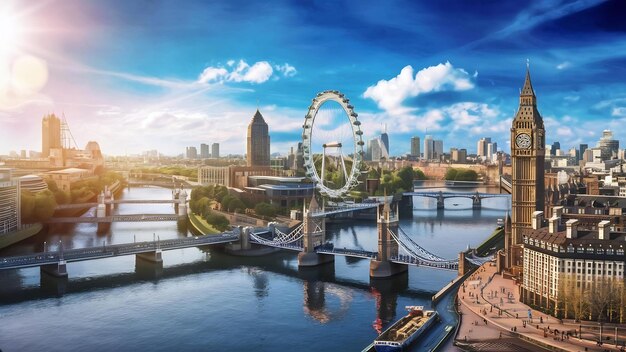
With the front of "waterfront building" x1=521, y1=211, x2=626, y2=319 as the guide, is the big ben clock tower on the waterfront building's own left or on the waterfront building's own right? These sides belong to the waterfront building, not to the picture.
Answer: on the waterfront building's own right

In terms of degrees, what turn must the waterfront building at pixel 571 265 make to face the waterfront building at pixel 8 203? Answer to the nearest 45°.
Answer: approximately 45° to its right

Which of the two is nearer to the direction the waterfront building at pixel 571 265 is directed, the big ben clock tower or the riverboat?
the riverboat

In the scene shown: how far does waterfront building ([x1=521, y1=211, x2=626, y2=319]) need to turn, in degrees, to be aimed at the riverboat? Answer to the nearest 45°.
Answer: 0° — it already faces it

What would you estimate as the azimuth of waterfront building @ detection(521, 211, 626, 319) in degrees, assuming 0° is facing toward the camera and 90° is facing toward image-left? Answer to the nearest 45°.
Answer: approximately 45°

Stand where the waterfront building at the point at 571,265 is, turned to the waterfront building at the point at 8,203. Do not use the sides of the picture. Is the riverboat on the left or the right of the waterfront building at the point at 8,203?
left
